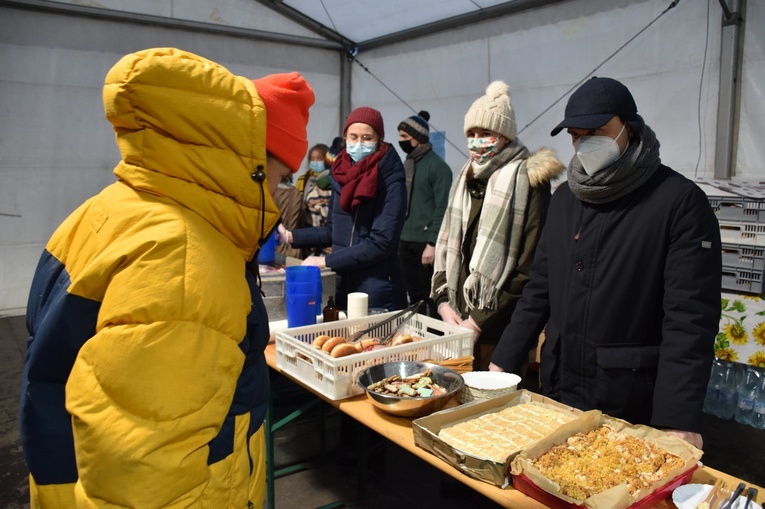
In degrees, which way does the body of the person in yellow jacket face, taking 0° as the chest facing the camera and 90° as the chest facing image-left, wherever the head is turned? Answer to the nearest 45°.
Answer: approximately 270°

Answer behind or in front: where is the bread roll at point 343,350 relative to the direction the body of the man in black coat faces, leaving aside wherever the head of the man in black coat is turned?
in front

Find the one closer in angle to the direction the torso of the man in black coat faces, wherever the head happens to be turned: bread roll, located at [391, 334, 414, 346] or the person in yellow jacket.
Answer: the person in yellow jacket

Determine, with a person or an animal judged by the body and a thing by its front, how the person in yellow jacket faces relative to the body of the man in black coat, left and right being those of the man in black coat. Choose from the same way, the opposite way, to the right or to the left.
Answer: the opposite way

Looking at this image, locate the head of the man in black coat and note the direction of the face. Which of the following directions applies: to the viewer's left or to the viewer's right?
to the viewer's left

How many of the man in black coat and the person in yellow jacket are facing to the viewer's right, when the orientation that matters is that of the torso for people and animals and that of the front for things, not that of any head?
1

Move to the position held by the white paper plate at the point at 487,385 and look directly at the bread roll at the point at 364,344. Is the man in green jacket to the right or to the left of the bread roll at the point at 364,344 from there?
right

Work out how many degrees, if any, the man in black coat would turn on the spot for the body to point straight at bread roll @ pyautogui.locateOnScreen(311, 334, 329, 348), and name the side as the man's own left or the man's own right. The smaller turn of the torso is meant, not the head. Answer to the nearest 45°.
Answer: approximately 45° to the man's own right

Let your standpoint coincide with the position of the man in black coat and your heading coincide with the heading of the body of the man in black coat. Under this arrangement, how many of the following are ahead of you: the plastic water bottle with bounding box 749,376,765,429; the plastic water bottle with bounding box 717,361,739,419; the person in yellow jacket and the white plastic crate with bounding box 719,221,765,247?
1

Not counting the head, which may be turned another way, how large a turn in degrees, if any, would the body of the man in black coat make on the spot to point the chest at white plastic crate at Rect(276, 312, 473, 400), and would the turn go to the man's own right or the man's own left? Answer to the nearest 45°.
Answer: approximately 45° to the man's own right

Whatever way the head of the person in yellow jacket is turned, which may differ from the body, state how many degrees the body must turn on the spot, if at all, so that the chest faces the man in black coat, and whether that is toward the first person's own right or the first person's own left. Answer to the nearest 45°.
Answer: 0° — they already face them

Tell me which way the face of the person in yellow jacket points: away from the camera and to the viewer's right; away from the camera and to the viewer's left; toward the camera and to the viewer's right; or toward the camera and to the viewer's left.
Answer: away from the camera and to the viewer's right

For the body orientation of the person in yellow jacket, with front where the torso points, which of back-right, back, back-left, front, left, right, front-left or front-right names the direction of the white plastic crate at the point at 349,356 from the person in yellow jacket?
front-left
